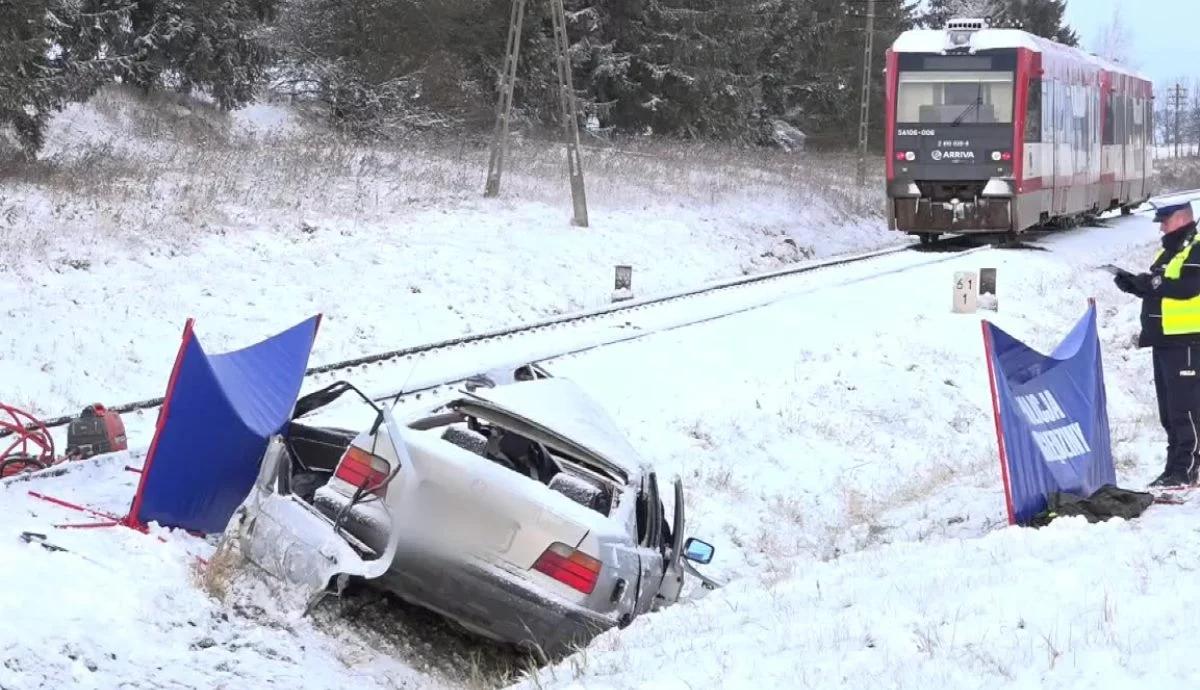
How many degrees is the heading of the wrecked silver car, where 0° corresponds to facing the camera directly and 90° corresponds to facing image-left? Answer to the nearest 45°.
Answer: approximately 180°

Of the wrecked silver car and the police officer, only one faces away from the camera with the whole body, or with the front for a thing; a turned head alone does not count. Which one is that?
the wrecked silver car

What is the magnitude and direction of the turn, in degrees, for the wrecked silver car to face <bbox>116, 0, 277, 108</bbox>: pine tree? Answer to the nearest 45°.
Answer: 0° — it already faces it

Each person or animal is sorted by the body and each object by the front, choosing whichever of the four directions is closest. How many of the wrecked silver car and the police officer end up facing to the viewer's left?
1

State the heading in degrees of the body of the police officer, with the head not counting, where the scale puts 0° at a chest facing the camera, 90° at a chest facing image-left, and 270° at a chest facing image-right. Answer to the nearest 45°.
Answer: approximately 90°

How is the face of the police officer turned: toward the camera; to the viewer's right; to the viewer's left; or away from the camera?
to the viewer's left
